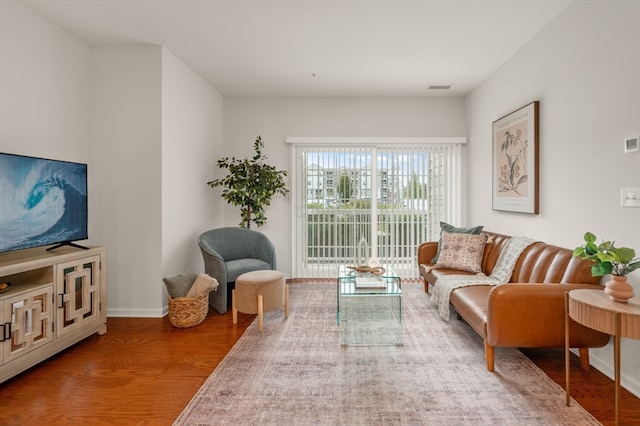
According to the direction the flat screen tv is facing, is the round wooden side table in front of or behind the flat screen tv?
in front

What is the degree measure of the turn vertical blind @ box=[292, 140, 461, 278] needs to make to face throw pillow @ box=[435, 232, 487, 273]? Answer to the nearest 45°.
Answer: approximately 45° to its left

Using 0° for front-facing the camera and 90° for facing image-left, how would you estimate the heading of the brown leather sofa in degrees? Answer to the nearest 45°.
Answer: approximately 45°

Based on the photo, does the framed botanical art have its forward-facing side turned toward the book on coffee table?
yes

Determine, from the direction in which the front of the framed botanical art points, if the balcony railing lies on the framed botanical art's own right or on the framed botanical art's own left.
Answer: on the framed botanical art's own right

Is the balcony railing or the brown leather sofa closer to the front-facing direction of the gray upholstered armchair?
the brown leather sofa

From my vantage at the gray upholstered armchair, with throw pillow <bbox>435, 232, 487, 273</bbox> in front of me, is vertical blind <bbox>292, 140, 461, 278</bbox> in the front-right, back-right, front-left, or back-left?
front-left

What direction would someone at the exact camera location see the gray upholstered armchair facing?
facing the viewer and to the right of the viewer

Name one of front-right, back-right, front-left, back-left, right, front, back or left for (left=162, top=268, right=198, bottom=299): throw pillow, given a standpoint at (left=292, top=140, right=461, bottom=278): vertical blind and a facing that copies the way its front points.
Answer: front-right

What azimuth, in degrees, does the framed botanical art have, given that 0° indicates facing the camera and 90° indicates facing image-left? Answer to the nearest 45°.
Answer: approximately 45°

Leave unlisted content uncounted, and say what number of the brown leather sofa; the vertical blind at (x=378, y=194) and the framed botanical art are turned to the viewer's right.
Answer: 0

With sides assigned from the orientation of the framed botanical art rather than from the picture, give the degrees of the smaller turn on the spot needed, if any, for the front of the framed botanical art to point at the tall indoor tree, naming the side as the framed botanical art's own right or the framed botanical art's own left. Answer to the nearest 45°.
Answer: approximately 45° to the framed botanical art's own right

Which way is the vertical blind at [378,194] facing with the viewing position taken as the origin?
facing the viewer

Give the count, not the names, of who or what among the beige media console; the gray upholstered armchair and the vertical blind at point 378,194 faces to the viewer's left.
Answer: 0

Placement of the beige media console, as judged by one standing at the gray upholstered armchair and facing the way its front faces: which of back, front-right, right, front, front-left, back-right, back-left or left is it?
right
